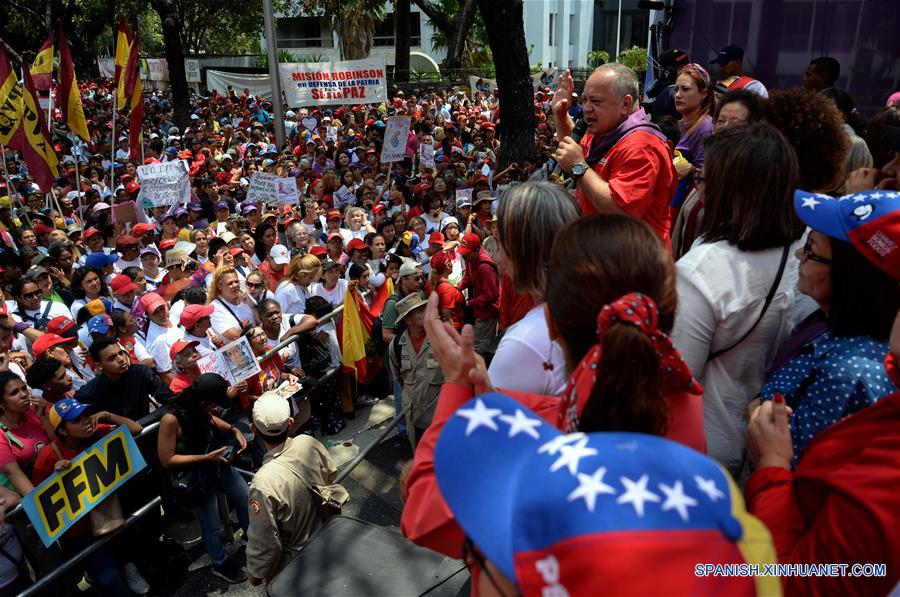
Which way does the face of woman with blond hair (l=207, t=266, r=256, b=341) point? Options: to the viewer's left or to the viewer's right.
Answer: to the viewer's right

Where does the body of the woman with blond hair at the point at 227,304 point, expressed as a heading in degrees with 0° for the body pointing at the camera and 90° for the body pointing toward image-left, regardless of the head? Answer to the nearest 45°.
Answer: approximately 315°

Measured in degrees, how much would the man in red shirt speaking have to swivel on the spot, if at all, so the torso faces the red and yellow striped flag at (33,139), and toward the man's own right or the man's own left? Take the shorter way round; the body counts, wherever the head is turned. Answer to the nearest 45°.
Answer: approximately 90° to the man's own right

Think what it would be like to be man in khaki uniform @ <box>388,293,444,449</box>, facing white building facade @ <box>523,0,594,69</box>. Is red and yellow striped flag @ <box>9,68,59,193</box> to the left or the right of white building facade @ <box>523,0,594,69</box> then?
left

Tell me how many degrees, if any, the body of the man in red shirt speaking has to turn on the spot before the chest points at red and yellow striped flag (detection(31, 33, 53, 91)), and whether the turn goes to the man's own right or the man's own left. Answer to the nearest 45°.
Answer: approximately 90° to the man's own right

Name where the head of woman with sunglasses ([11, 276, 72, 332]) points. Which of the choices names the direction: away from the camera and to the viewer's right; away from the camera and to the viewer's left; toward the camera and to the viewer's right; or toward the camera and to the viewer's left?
toward the camera and to the viewer's right

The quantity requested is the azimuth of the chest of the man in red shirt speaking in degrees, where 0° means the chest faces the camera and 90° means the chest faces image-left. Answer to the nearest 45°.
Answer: approximately 45°
